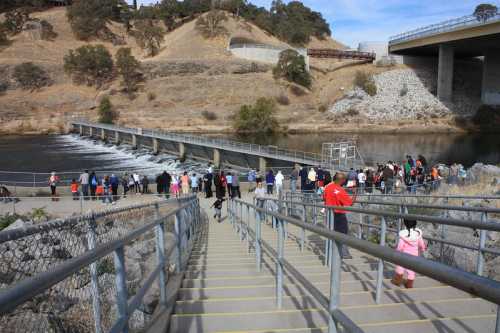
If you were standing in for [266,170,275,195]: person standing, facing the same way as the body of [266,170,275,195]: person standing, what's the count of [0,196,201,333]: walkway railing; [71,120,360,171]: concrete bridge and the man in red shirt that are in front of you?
1

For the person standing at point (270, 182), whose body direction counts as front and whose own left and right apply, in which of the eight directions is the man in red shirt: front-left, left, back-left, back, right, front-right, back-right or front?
back

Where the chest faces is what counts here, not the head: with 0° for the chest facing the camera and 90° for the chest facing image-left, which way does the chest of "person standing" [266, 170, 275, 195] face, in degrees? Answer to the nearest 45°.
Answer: approximately 180°

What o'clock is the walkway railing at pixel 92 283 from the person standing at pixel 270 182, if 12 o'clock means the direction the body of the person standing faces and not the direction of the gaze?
The walkway railing is roughly at 6 o'clock from the person standing.

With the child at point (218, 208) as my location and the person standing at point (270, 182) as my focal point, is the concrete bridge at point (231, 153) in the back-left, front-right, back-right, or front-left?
front-left

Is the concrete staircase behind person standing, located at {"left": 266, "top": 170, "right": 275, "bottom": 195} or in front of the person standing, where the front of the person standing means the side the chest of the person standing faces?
behind
